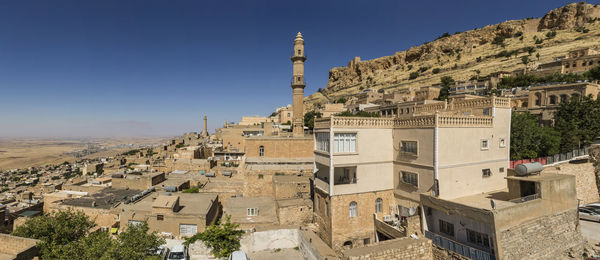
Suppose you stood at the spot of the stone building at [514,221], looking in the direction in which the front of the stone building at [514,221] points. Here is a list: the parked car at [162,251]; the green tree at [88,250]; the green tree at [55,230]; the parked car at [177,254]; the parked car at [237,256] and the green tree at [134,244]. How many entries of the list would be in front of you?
6

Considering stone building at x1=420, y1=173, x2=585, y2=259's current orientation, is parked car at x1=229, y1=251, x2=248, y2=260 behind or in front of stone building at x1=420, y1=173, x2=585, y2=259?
in front

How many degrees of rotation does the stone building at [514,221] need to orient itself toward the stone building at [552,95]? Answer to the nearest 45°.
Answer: approximately 135° to its right

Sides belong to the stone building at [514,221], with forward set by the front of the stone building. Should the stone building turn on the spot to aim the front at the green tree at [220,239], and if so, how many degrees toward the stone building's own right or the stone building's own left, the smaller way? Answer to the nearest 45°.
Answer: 0° — it already faces it

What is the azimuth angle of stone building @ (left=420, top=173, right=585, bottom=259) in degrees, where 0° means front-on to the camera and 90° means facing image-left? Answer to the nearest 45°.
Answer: approximately 45°

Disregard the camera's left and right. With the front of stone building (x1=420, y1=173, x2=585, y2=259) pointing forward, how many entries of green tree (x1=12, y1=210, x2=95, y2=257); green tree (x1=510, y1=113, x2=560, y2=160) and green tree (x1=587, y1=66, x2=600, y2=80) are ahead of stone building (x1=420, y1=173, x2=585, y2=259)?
1

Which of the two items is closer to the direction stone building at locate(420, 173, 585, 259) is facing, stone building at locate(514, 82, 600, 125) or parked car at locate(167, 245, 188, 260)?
the parked car

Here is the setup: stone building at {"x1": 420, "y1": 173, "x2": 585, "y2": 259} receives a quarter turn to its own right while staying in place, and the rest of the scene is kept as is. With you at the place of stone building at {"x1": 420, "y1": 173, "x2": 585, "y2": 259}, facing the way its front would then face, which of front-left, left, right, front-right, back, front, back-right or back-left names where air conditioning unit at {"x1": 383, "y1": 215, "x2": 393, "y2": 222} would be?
front-left
